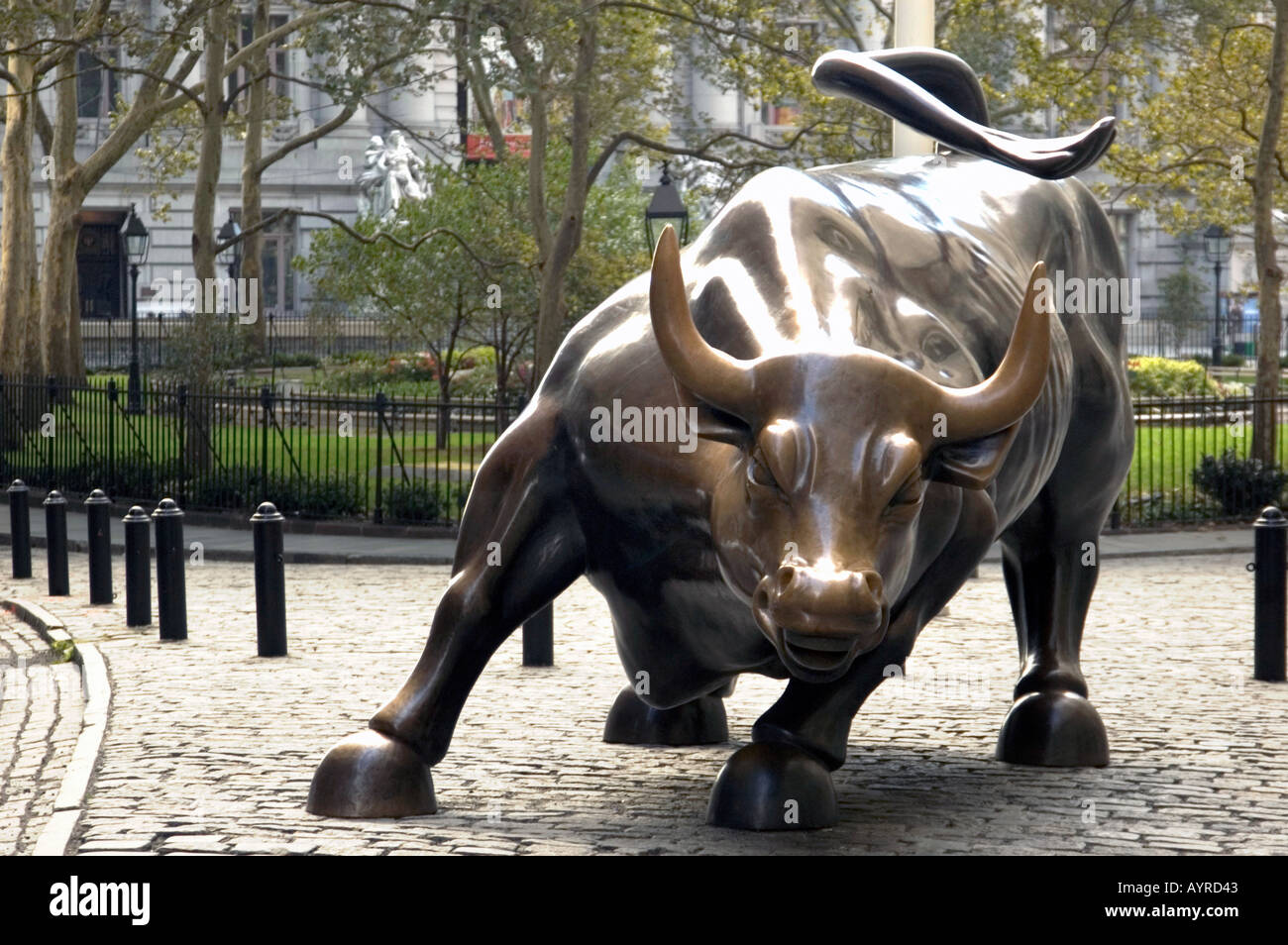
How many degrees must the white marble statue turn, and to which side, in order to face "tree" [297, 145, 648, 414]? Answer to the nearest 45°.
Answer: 0° — it already faces it

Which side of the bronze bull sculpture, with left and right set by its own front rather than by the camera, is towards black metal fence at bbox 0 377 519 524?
right

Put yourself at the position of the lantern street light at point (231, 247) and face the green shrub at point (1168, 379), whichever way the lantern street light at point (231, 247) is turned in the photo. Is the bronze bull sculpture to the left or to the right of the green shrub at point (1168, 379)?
right

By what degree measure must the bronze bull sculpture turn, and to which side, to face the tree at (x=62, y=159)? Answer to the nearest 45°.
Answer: approximately 90° to its right

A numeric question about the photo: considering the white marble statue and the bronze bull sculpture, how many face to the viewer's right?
0

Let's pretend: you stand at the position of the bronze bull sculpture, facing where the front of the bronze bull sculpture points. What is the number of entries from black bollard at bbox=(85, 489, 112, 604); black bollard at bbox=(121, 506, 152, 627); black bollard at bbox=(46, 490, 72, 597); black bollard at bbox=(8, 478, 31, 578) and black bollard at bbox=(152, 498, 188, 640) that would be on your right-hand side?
5

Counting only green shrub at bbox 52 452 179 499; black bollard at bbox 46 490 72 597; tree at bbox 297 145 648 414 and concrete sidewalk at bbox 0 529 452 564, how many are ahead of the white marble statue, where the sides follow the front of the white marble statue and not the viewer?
4

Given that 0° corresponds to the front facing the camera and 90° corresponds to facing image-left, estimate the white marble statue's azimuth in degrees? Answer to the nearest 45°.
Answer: approximately 0°

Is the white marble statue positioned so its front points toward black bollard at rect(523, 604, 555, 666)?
yes

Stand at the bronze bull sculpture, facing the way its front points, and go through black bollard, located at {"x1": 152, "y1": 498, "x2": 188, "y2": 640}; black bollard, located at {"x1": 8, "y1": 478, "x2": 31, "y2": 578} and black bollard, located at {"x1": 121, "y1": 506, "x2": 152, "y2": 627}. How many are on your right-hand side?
3

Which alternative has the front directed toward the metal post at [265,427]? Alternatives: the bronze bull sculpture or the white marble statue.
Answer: the white marble statue

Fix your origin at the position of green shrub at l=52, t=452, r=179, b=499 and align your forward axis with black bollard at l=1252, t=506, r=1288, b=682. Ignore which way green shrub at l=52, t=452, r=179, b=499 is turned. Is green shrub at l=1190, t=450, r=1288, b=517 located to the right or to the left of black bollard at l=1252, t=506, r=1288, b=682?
left

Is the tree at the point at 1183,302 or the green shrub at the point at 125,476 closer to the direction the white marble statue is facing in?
the green shrub

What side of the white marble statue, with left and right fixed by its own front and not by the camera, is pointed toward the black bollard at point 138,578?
front
